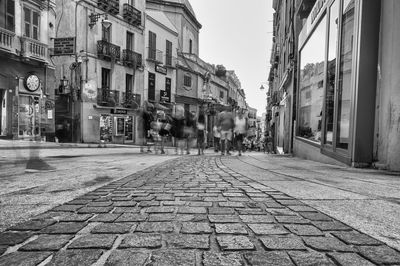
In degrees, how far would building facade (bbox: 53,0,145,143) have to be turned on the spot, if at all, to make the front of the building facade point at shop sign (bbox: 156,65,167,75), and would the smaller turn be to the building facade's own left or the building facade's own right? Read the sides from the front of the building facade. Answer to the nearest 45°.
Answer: approximately 90° to the building facade's own left

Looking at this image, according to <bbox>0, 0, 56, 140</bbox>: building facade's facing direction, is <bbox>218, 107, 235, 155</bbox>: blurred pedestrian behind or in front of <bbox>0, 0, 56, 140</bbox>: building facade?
in front

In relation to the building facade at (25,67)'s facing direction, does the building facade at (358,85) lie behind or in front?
in front

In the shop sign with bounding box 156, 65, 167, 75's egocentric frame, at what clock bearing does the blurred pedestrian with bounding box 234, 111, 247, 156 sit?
The blurred pedestrian is roughly at 1 o'clock from the shop sign.

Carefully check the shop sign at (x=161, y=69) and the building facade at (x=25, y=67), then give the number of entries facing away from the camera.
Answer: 0

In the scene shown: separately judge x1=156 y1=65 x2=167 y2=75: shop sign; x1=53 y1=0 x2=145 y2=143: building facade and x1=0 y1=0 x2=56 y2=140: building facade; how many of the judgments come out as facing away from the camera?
0

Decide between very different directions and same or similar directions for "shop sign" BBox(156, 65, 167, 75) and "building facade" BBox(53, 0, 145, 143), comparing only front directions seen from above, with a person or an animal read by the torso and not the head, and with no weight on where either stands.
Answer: same or similar directions

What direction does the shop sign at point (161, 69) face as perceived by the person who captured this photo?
facing the viewer and to the right of the viewer

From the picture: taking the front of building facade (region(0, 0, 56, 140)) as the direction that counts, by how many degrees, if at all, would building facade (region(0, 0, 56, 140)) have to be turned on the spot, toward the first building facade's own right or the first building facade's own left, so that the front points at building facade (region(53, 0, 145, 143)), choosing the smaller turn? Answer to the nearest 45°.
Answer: approximately 90° to the first building facade's own left
